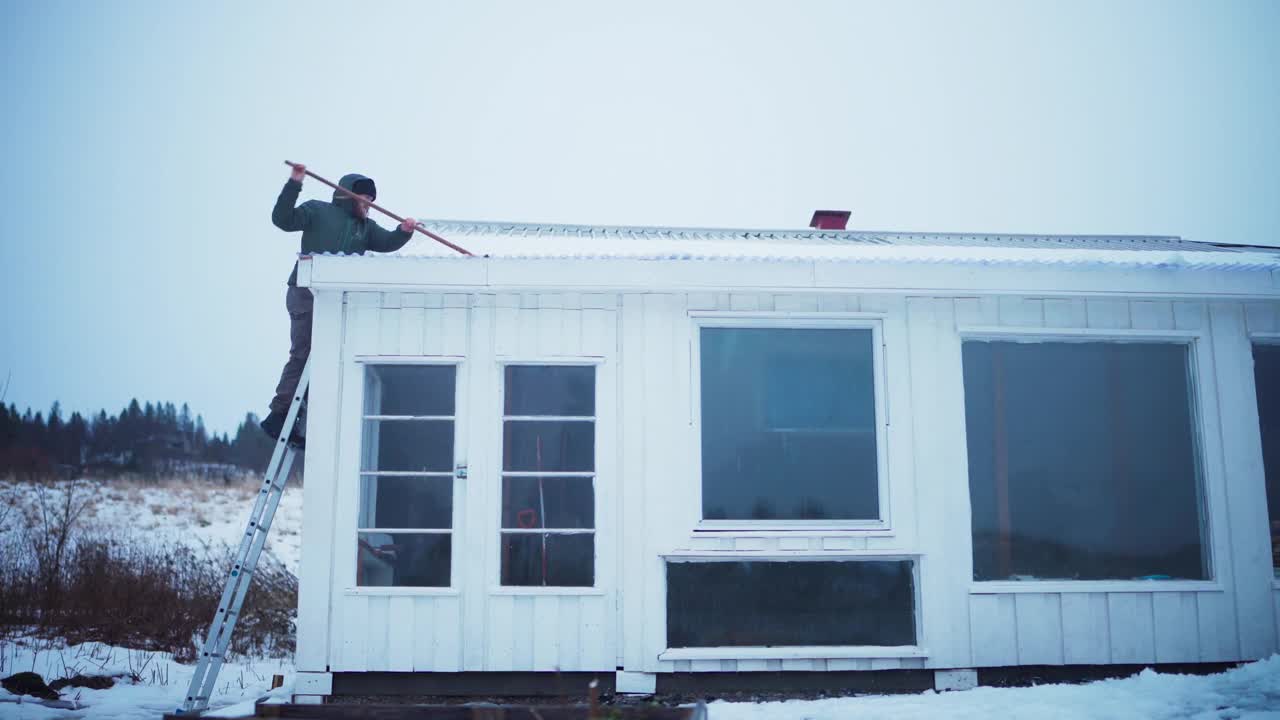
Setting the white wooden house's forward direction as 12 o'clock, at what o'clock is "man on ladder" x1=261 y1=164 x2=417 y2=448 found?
The man on ladder is roughly at 3 o'clock from the white wooden house.

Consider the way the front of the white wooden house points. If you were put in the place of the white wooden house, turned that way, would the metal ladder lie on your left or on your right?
on your right

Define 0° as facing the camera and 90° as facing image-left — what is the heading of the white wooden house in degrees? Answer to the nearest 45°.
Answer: approximately 0°
